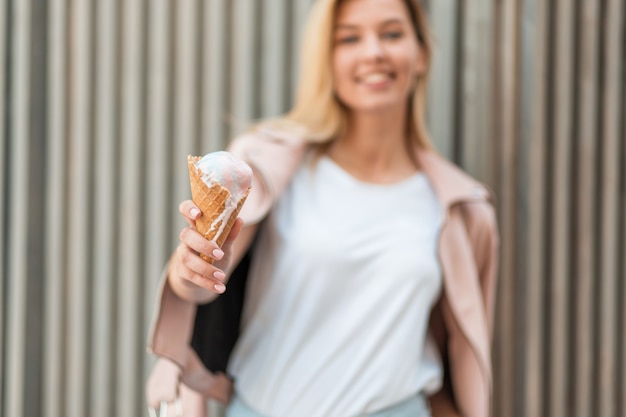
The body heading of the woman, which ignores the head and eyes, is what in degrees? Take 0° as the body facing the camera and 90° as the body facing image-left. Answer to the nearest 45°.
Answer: approximately 0°
